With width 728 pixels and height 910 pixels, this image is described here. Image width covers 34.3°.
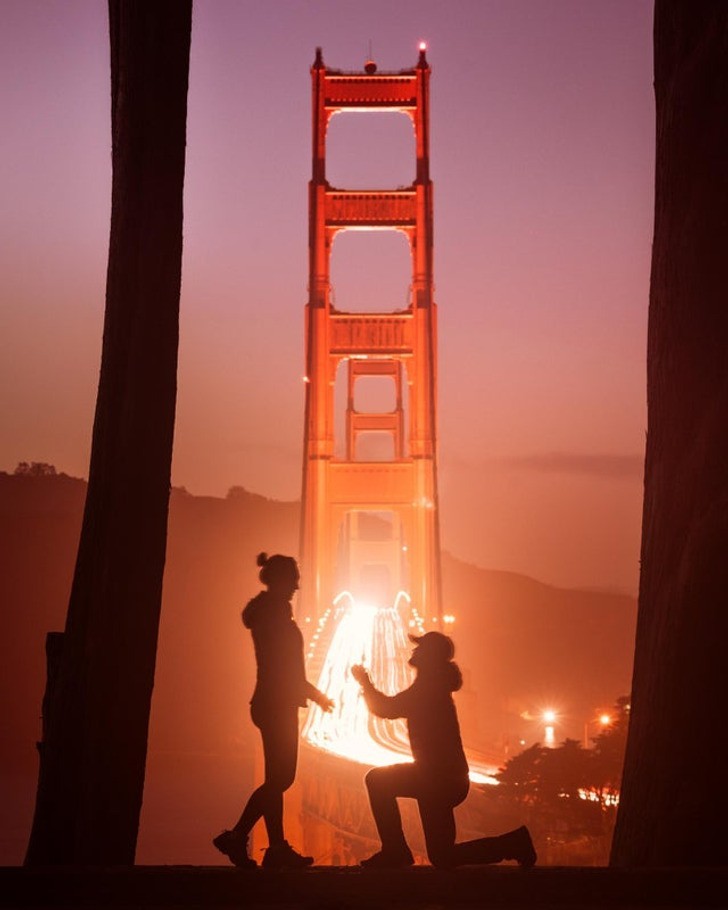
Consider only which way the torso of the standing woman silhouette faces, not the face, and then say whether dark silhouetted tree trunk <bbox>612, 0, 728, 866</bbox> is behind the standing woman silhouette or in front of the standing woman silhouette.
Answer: in front

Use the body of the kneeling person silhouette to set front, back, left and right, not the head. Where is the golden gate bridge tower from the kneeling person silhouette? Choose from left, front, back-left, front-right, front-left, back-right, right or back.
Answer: right

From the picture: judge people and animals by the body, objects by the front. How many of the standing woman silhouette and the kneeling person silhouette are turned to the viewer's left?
1

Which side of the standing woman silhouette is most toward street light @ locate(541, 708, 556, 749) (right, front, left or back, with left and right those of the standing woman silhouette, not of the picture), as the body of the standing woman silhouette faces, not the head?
left

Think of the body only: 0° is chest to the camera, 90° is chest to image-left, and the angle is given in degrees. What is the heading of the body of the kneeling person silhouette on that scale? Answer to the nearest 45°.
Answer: approximately 90°

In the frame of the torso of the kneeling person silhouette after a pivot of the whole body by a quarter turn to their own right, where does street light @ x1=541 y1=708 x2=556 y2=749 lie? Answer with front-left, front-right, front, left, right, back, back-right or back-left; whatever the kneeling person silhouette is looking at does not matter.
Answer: front

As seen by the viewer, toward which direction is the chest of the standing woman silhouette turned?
to the viewer's right

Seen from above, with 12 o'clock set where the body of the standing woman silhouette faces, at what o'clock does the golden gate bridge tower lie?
The golden gate bridge tower is roughly at 9 o'clock from the standing woman silhouette.

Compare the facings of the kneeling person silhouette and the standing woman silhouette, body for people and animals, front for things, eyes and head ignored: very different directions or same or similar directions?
very different directions

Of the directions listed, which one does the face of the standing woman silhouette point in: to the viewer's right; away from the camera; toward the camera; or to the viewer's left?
to the viewer's right
